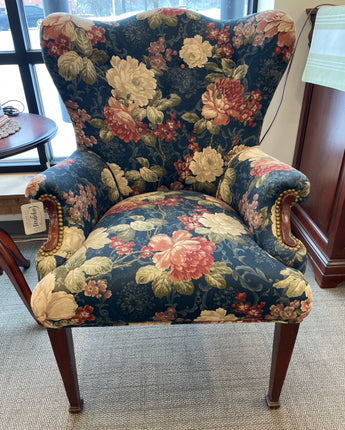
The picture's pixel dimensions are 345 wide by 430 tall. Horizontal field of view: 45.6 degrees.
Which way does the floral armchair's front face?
toward the camera

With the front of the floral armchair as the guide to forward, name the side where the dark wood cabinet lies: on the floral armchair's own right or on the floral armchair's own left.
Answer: on the floral armchair's own left

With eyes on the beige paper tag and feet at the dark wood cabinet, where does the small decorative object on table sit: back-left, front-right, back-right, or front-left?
front-right
